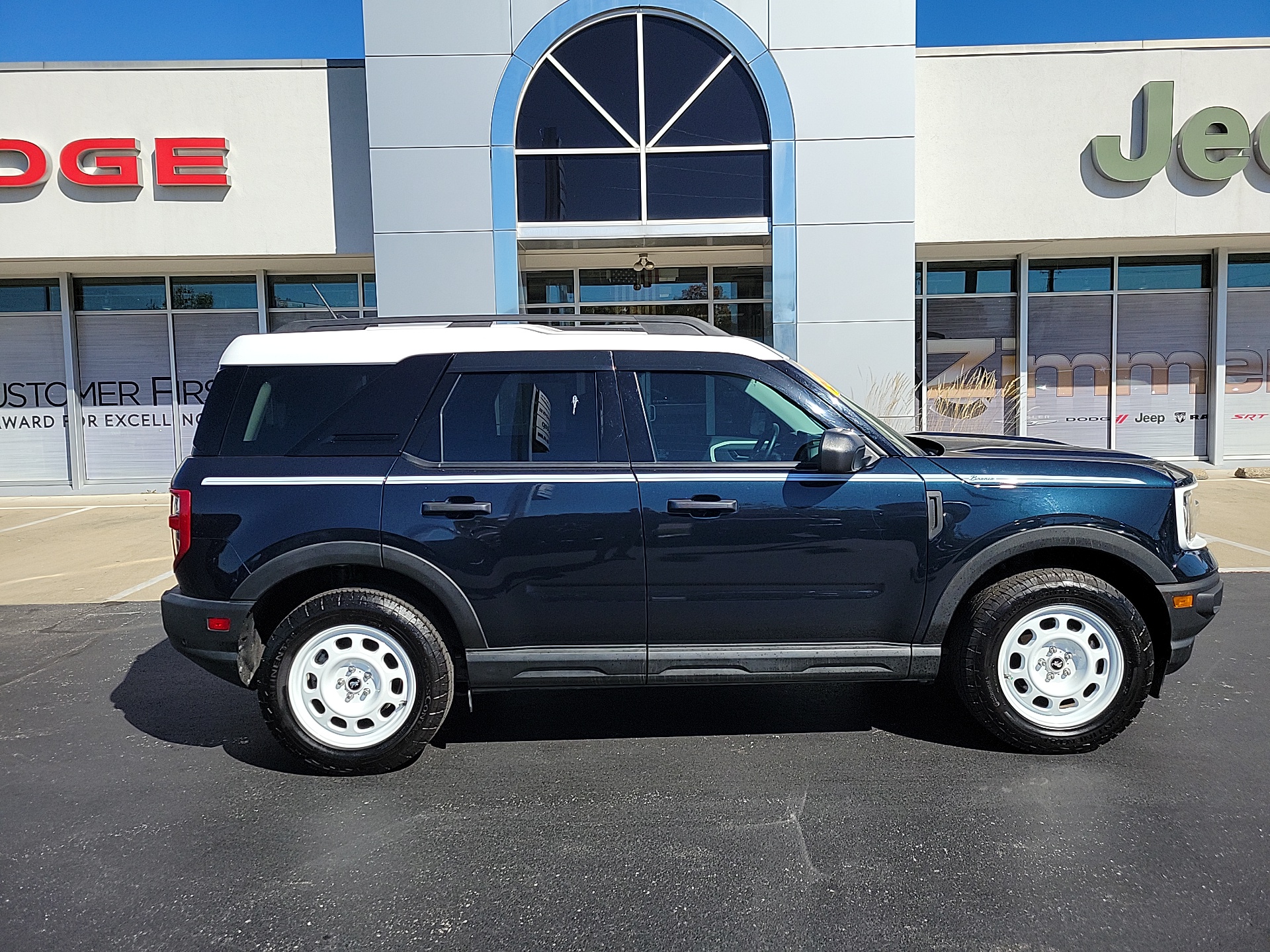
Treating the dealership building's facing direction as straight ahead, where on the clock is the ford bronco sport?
The ford bronco sport is roughly at 12 o'clock from the dealership building.

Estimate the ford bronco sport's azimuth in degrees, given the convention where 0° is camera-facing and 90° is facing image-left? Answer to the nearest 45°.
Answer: approximately 270°

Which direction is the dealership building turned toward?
toward the camera

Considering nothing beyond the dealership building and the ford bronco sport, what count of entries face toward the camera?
1

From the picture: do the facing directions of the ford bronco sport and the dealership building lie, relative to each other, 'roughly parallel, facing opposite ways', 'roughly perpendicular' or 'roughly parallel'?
roughly perpendicular

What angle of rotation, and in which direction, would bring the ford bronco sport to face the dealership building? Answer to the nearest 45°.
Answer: approximately 90° to its left

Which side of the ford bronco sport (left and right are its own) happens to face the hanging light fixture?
left
